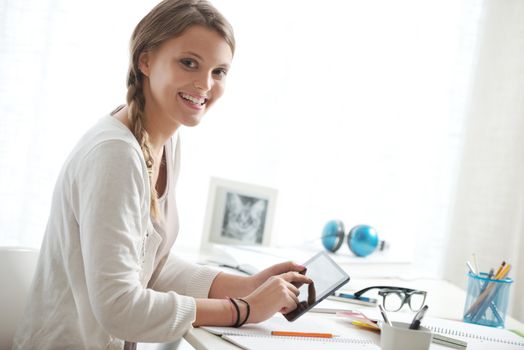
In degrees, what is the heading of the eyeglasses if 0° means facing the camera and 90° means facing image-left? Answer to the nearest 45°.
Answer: approximately 315°

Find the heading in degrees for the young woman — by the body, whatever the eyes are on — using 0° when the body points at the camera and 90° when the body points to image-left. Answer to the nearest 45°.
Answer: approximately 270°

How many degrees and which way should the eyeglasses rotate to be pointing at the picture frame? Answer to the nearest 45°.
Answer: approximately 180°

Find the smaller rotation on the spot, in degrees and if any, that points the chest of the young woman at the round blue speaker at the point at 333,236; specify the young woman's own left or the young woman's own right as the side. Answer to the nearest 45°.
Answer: approximately 45° to the young woman's own left
